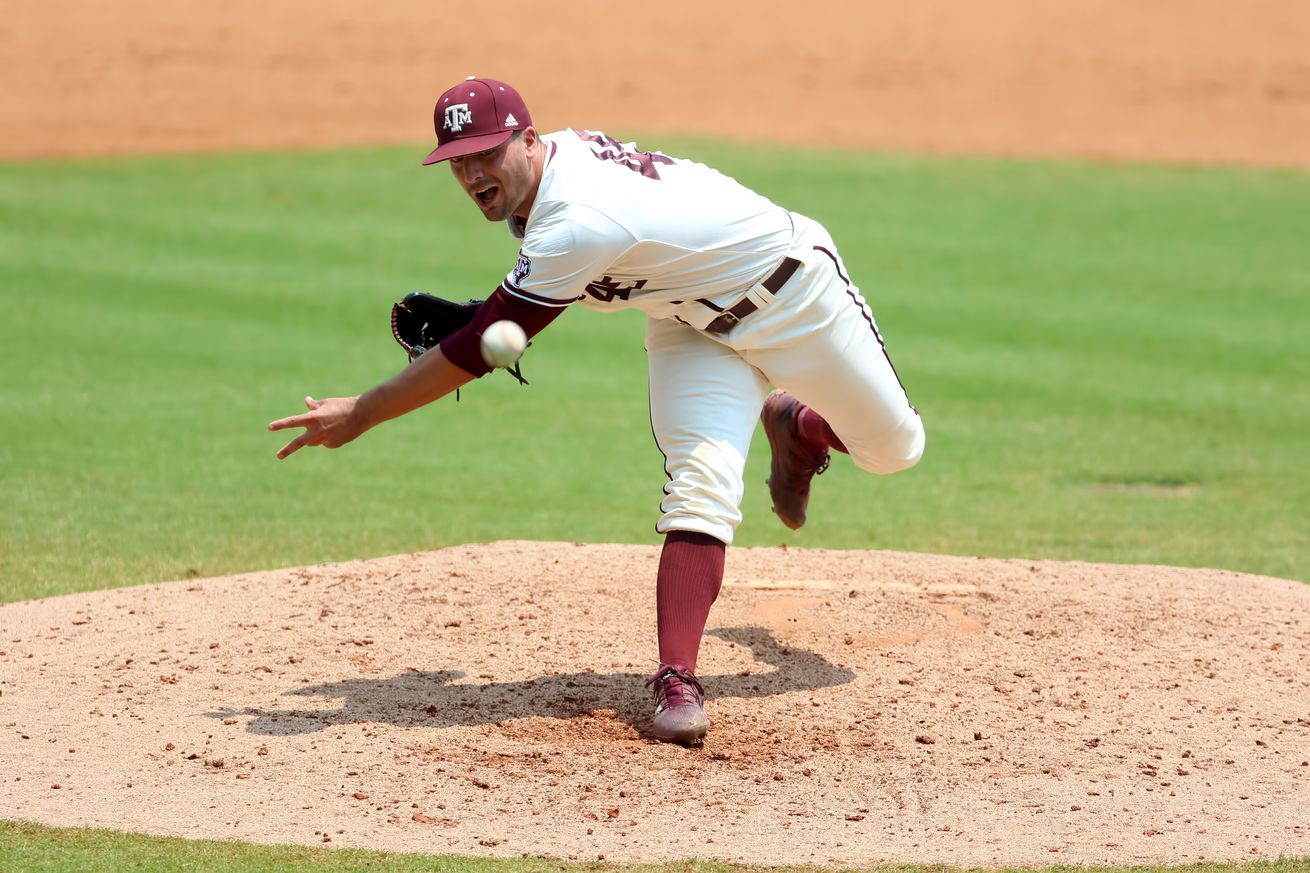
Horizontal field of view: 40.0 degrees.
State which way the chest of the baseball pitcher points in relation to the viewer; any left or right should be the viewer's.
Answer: facing the viewer and to the left of the viewer

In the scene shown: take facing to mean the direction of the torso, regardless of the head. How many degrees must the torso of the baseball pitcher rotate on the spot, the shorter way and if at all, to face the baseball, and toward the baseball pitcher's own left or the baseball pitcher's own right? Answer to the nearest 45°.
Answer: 0° — they already face it
